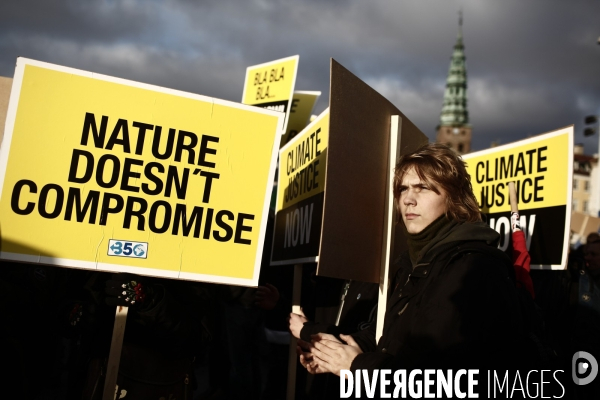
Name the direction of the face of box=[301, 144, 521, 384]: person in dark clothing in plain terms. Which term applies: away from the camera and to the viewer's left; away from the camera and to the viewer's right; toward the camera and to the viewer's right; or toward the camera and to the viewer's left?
toward the camera and to the viewer's left

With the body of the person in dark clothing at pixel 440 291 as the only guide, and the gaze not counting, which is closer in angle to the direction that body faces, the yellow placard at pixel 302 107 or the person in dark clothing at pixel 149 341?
the person in dark clothing

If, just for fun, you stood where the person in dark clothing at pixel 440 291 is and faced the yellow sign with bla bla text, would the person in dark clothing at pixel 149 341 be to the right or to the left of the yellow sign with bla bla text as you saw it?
left

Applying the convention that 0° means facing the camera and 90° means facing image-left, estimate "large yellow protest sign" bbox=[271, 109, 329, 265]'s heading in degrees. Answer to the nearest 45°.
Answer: approximately 45°

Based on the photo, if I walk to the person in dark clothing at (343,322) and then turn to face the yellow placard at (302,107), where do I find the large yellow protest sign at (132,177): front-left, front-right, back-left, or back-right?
back-left

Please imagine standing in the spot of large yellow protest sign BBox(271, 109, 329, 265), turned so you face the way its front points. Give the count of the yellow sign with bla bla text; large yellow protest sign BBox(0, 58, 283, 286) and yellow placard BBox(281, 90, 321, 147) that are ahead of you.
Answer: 1

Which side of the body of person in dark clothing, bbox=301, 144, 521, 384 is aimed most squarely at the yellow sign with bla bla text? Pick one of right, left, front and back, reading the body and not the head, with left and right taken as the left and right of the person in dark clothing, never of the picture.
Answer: right

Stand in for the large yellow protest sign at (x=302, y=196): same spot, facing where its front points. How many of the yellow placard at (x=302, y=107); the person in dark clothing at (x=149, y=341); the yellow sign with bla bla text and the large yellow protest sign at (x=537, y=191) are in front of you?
1

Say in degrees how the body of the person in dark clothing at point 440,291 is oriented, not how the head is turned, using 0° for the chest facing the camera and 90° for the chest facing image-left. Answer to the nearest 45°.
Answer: approximately 45°

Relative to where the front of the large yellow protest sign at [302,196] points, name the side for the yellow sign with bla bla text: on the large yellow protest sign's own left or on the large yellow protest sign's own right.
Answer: on the large yellow protest sign's own right

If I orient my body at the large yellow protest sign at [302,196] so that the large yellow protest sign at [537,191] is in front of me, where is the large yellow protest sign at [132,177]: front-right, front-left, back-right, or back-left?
back-right

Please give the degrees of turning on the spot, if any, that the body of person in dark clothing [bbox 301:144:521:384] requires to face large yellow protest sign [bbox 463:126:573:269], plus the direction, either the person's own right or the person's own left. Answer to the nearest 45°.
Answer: approximately 135° to the person's own right
